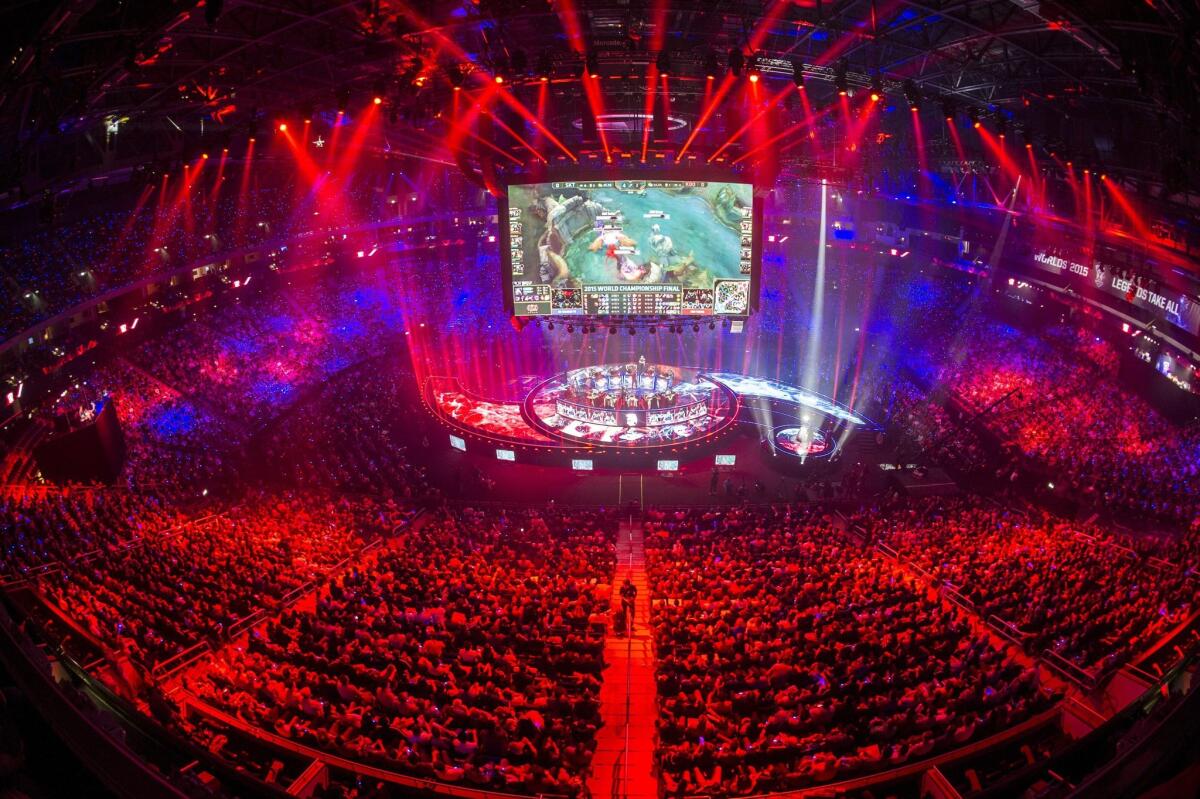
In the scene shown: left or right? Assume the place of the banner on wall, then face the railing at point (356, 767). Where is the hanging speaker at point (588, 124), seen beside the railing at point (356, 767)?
right

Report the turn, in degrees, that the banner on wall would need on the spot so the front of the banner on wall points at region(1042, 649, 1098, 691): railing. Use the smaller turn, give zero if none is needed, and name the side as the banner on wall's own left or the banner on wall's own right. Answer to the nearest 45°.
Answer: approximately 45° to the banner on wall's own left

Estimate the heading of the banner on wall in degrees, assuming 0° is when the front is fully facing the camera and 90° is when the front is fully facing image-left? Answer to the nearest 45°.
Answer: approximately 45°

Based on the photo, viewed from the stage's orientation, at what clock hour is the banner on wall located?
The banner on wall is roughly at 9 o'clock from the stage.

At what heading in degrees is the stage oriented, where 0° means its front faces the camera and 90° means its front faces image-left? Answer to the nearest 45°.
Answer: approximately 0°

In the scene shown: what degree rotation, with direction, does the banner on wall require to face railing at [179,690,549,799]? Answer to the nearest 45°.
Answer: approximately 45° to its left

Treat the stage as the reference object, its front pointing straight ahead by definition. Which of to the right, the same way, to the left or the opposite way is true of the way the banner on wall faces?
to the right
